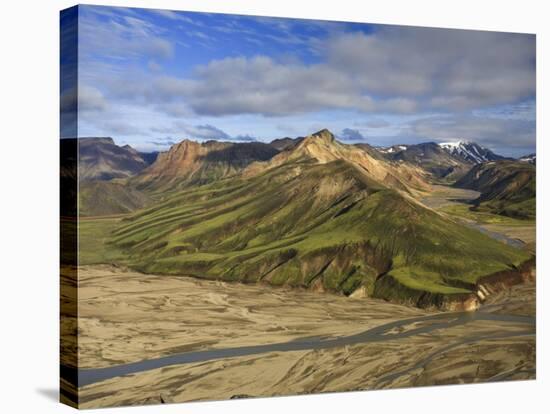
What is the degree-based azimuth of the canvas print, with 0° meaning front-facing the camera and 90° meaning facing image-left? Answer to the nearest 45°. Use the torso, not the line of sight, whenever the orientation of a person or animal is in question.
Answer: approximately 315°
